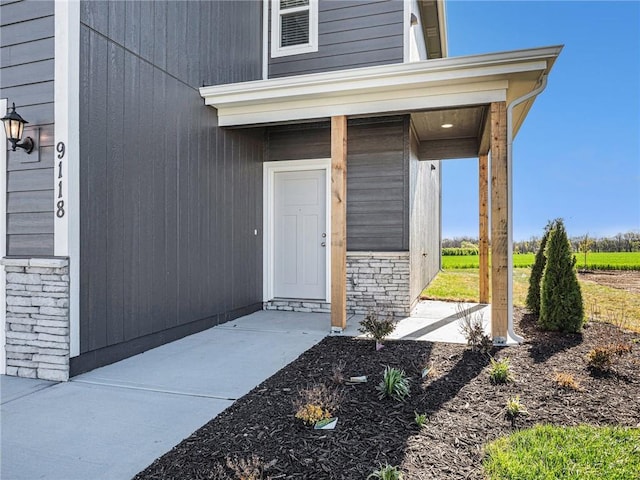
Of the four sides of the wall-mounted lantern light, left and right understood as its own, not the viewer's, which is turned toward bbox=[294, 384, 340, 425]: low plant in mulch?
left

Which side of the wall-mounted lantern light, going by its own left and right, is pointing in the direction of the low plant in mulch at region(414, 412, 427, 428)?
left

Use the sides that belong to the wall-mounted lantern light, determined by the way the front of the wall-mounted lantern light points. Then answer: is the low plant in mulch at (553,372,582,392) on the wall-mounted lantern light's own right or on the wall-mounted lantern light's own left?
on the wall-mounted lantern light's own left

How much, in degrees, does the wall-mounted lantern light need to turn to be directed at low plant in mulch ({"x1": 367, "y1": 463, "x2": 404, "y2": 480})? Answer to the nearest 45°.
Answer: approximately 90° to its left

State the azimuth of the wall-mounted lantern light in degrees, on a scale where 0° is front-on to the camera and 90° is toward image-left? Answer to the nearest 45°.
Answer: approximately 45°

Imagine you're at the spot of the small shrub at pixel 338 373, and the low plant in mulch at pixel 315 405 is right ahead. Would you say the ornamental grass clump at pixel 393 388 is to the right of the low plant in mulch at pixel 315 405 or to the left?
left

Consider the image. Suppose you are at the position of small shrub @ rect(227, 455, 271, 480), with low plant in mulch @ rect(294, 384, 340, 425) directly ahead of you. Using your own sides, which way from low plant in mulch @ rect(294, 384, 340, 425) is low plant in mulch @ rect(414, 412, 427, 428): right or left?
right

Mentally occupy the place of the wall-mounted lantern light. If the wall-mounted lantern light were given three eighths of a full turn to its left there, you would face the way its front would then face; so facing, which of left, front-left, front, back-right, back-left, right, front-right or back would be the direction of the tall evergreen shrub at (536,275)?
front

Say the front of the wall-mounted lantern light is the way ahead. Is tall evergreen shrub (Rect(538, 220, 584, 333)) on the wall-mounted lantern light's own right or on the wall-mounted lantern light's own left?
on the wall-mounted lantern light's own left

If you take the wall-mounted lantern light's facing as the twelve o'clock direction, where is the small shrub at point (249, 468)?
The small shrub is roughly at 10 o'clock from the wall-mounted lantern light.
